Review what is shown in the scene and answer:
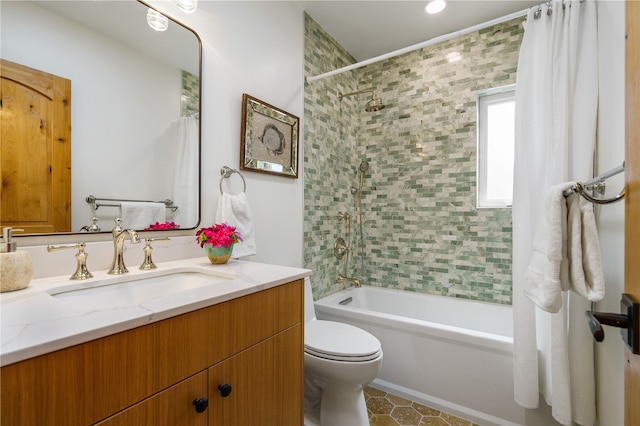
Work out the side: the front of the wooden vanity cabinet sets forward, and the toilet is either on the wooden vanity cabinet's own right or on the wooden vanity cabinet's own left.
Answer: on the wooden vanity cabinet's own left

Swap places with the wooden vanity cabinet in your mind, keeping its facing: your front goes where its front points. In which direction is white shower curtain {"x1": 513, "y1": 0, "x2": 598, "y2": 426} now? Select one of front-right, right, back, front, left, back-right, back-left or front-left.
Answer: front-left

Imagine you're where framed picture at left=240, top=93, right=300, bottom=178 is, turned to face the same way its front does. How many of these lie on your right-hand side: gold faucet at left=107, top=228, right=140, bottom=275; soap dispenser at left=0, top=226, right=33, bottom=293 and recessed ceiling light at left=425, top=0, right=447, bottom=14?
2

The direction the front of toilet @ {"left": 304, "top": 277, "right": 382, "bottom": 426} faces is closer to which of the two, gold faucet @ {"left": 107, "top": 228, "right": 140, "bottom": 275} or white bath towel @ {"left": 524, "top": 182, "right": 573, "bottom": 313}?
the white bath towel

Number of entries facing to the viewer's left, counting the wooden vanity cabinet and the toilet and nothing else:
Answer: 0

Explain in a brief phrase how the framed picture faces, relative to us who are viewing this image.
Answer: facing the viewer and to the right of the viewer
